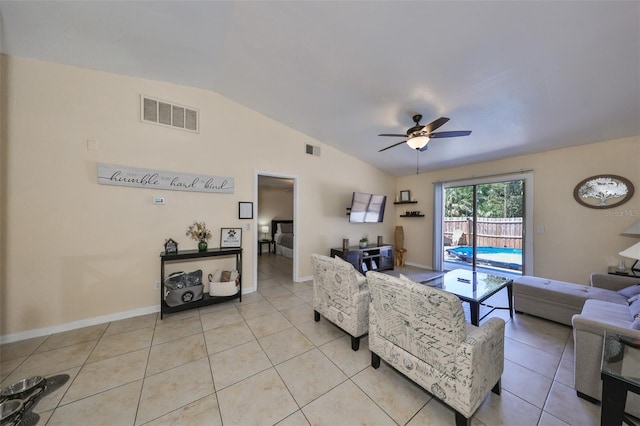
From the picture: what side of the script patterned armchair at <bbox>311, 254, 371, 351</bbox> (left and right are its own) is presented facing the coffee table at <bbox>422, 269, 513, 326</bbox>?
front

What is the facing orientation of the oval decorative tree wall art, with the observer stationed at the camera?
facing the viewer

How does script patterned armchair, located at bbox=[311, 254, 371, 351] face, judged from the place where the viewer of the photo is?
facing away from the viewer and to the right of the viewer

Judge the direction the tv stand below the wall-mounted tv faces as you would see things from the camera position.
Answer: facing the viewer and to the right of the viewer

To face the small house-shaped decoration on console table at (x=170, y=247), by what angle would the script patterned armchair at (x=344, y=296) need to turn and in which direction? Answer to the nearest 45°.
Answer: approximately 135° to its left

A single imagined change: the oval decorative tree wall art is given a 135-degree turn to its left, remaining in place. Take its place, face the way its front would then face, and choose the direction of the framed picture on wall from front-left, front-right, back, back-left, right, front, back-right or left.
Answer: back

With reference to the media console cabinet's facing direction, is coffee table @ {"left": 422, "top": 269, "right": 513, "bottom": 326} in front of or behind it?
in front

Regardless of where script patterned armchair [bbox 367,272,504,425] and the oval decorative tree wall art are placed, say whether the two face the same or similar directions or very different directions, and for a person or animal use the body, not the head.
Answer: very different directions

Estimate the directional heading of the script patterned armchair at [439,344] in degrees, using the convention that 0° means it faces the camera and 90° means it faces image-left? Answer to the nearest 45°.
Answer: approximately 225°

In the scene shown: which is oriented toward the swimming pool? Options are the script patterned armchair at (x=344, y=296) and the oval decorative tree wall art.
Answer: the script patterned armchair

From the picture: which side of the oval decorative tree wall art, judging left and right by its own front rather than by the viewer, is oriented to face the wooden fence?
right

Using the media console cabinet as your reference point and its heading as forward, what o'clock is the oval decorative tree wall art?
The oval decorative tree wall art is roughly at 11 o'clock from the media console cabinet.

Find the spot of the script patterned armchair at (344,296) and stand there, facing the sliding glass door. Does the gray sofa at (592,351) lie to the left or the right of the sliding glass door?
right

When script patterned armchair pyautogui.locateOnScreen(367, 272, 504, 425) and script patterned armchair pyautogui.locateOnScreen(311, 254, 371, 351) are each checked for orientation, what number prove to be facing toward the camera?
0
